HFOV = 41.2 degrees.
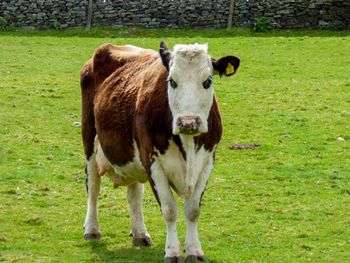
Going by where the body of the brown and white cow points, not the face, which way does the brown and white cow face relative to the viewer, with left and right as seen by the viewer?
facing the viewer and to the right of the viewer
